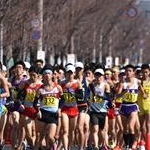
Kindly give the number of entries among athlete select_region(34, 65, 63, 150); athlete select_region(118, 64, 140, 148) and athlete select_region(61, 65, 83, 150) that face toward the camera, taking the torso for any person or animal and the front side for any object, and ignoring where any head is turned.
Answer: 3

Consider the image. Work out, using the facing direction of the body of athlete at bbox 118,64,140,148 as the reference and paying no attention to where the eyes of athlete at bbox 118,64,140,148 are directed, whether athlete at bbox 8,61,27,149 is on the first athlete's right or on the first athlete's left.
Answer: on the first athlete's right

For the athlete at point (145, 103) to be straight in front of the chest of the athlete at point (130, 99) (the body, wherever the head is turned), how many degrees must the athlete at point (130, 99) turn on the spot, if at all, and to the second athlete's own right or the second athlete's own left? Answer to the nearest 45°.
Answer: approximately 135° to the second athlete's own left

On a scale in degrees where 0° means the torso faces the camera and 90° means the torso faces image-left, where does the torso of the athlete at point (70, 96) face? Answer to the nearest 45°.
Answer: approximately 0°

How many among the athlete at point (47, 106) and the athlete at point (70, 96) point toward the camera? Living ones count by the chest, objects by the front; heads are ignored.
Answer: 2
